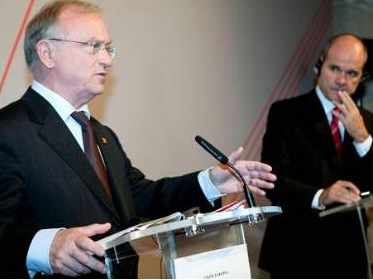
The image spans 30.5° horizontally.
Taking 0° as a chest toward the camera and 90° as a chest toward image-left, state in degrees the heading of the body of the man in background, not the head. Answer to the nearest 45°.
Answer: approximately 315°

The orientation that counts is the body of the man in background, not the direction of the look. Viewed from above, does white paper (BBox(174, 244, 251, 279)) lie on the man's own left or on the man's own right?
on the man's own right
